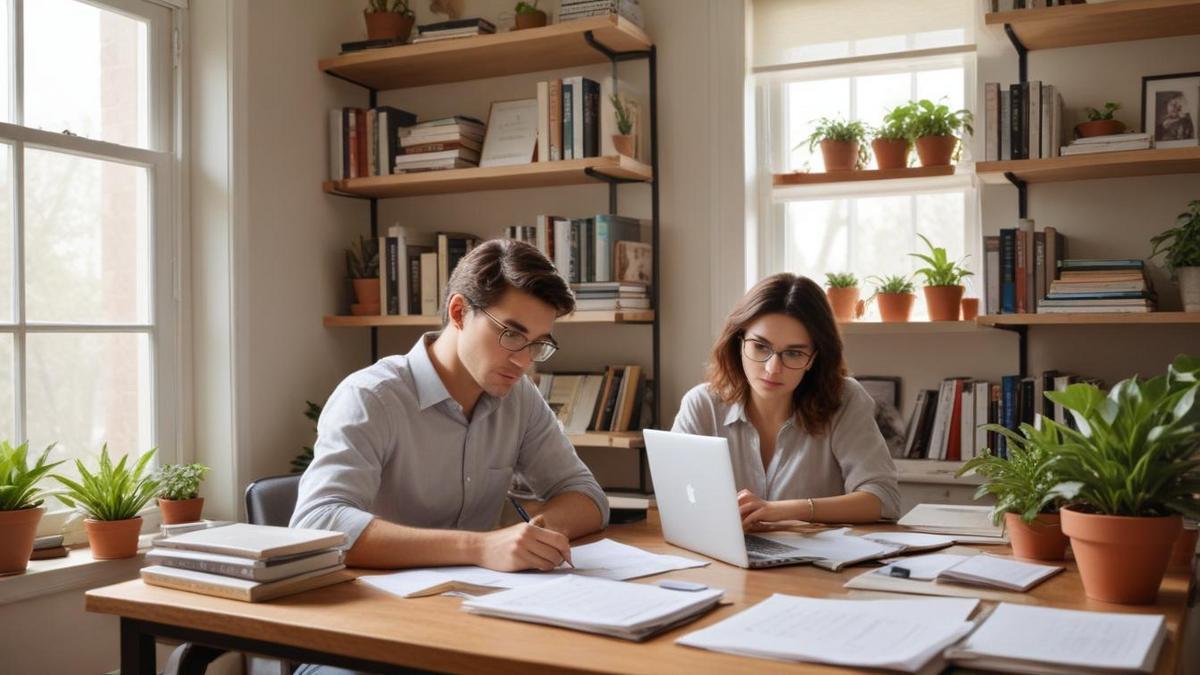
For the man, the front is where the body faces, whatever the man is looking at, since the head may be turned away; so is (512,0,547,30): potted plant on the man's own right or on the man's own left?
on the man's own left

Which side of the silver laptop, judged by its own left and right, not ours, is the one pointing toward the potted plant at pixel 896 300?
front

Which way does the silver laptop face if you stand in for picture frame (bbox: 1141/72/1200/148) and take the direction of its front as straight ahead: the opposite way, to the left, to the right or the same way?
the opposite way

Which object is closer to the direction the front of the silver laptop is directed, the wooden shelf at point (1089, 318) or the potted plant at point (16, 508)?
the wooden shelf

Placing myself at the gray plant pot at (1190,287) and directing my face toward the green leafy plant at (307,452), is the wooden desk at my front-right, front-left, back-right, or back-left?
front-left

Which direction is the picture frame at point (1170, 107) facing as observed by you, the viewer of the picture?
facing the viewer

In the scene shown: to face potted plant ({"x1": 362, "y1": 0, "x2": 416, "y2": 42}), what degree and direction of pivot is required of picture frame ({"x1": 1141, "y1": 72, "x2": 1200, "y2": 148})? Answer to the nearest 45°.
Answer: approximately 90° to its right

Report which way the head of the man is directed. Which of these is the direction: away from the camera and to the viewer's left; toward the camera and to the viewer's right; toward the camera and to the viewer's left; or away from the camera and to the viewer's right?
toward the camera and to the viewer's right

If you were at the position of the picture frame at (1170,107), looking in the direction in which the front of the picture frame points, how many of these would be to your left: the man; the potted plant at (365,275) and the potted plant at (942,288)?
0

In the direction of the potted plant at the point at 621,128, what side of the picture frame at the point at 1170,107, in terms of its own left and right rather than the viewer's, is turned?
right

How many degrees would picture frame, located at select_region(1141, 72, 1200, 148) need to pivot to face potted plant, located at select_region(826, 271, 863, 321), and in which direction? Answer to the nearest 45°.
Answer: approximately 90° to its right

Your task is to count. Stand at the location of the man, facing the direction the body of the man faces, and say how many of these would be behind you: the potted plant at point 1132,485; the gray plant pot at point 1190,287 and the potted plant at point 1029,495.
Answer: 0

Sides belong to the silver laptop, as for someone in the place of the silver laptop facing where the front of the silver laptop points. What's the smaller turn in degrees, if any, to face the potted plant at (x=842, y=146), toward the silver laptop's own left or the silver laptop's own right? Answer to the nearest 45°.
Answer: approximately 45° to the silver laptop's own left

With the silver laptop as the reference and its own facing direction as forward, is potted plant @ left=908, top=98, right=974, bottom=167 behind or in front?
in front

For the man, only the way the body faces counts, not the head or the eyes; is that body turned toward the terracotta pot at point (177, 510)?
no

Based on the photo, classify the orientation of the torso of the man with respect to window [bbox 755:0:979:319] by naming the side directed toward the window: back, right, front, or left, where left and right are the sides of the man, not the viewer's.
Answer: left

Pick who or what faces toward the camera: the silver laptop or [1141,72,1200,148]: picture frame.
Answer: the picture frame

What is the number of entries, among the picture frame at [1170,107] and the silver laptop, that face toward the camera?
1
